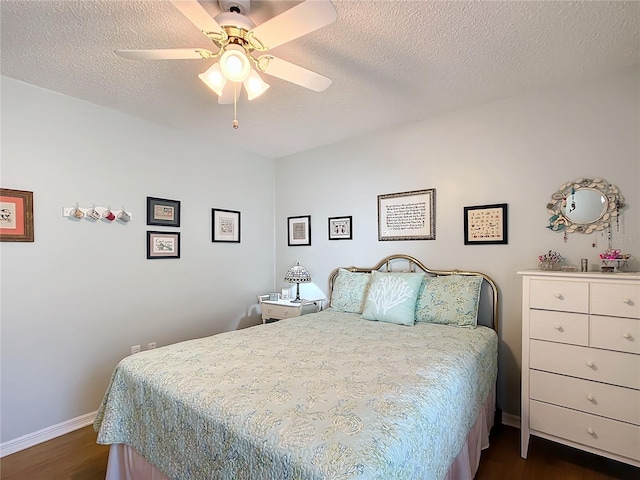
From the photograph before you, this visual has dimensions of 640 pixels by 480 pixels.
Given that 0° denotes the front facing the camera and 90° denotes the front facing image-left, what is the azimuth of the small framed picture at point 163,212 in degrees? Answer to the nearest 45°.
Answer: approximately 315°

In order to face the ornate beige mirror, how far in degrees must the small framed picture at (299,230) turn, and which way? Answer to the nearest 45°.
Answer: approximately 90° to its left

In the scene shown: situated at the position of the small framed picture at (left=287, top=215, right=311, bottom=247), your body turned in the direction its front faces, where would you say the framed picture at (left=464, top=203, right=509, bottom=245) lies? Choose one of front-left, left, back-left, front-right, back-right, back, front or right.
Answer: left

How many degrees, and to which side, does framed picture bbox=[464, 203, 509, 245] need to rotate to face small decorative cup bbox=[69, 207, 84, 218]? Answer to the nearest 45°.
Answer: approximately 45° to its right

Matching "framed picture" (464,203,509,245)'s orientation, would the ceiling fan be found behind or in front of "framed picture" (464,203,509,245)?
in front

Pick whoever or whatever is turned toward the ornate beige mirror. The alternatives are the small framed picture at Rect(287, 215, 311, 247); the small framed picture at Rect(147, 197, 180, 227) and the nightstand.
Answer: the small framed picture at Rect(147, 197, 180, 227)

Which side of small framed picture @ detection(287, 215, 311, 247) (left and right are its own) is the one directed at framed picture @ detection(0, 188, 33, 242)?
front

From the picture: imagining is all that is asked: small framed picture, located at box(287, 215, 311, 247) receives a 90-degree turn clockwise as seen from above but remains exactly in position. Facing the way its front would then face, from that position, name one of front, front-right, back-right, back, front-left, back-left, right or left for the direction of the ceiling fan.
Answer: back-left

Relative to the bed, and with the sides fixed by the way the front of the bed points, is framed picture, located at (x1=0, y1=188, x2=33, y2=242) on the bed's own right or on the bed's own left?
on the bed's own right

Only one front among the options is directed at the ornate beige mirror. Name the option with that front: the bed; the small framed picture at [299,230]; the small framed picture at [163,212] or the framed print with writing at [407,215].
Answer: the small framed picture at [163,212]

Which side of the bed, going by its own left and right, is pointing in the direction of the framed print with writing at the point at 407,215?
back

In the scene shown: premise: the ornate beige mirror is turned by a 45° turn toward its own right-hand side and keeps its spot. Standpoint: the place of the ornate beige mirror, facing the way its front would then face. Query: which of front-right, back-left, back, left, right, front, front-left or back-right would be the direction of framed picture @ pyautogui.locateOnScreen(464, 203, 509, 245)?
front-right
